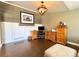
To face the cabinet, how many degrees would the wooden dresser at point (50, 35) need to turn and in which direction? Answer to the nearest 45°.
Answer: approximately 45° to its right

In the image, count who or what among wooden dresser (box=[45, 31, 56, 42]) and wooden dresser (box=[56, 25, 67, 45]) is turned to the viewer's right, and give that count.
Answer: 0

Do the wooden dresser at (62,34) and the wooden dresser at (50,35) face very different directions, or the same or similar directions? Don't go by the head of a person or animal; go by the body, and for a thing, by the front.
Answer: same or similar directions

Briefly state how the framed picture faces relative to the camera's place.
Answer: facing the viewer and to the right of the viewer

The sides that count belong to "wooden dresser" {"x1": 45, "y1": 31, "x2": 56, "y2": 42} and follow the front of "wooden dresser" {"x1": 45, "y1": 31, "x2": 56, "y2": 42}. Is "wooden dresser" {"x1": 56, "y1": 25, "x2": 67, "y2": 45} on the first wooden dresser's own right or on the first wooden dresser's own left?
on the first wooden dresser's own left

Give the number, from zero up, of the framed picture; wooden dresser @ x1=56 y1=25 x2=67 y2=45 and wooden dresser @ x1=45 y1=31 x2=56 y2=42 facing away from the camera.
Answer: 0

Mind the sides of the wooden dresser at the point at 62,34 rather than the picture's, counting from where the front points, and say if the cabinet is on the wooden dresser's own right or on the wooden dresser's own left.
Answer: on the wooden dresser's own right

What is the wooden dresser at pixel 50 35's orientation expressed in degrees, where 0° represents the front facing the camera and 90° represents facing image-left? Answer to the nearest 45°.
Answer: approximately 45°

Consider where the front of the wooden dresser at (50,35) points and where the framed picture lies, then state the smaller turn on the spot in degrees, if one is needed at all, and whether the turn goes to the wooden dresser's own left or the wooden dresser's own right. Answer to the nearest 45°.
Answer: approximately 45° to the wooden dresser's own right

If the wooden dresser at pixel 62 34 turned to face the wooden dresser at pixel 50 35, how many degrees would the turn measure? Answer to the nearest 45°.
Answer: approximately 90° to its right

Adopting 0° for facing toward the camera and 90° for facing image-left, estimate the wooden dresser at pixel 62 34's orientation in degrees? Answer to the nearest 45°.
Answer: approximately 45°

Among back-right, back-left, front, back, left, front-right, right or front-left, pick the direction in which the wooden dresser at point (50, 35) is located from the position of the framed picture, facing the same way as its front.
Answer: front-left

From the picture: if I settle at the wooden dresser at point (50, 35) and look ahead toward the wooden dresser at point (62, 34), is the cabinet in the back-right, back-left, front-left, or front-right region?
back-right
